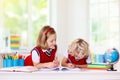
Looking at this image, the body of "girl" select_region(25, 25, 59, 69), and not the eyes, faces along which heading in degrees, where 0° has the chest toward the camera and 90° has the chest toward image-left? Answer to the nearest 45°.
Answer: approximately 315°
